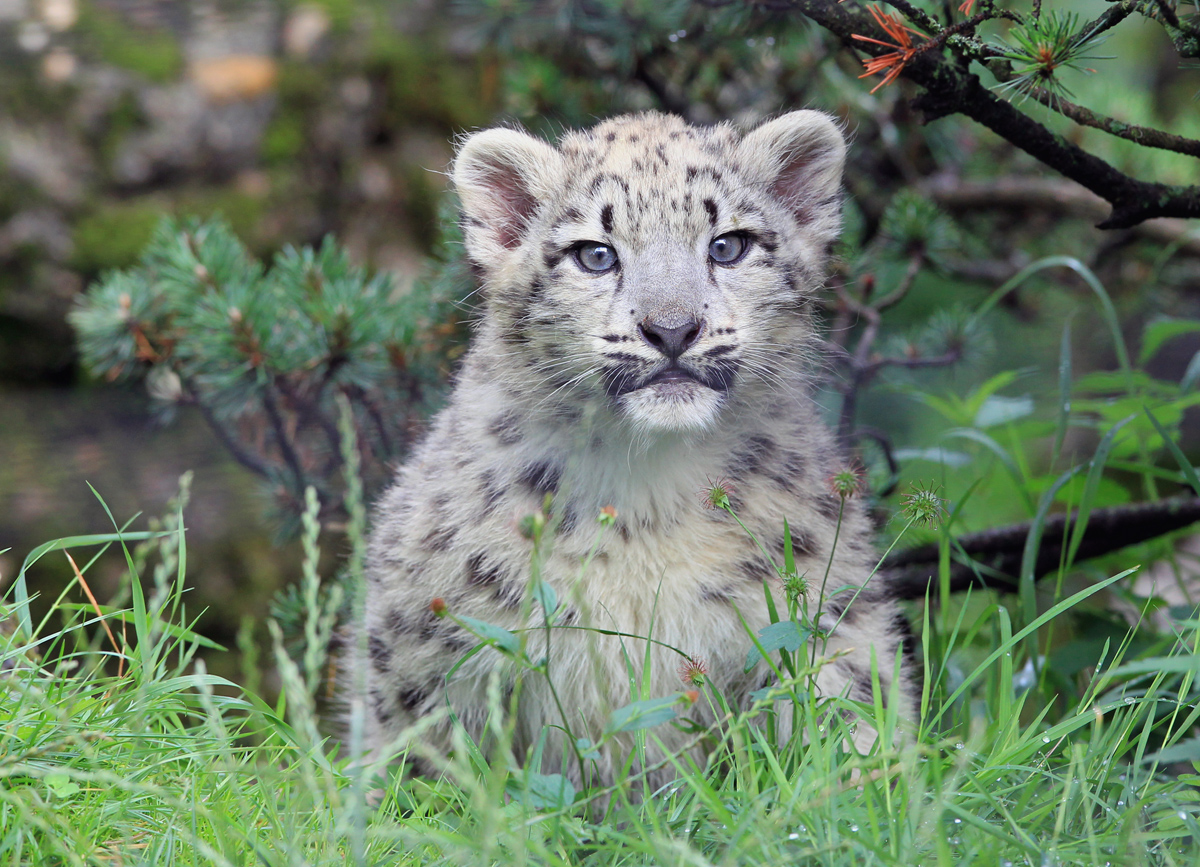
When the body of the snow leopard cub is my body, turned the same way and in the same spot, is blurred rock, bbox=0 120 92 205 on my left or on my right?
on my right

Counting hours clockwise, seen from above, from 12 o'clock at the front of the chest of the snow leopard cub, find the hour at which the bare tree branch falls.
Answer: The bare tree branch is roughly at 8 o'clock from the snow leopard cub.

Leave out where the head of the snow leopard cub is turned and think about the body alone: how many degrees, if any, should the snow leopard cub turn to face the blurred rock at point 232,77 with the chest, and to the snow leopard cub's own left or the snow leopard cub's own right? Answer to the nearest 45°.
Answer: approximately 135° to the snow leopard cub's own right

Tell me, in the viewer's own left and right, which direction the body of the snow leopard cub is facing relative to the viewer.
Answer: facing the viewer
